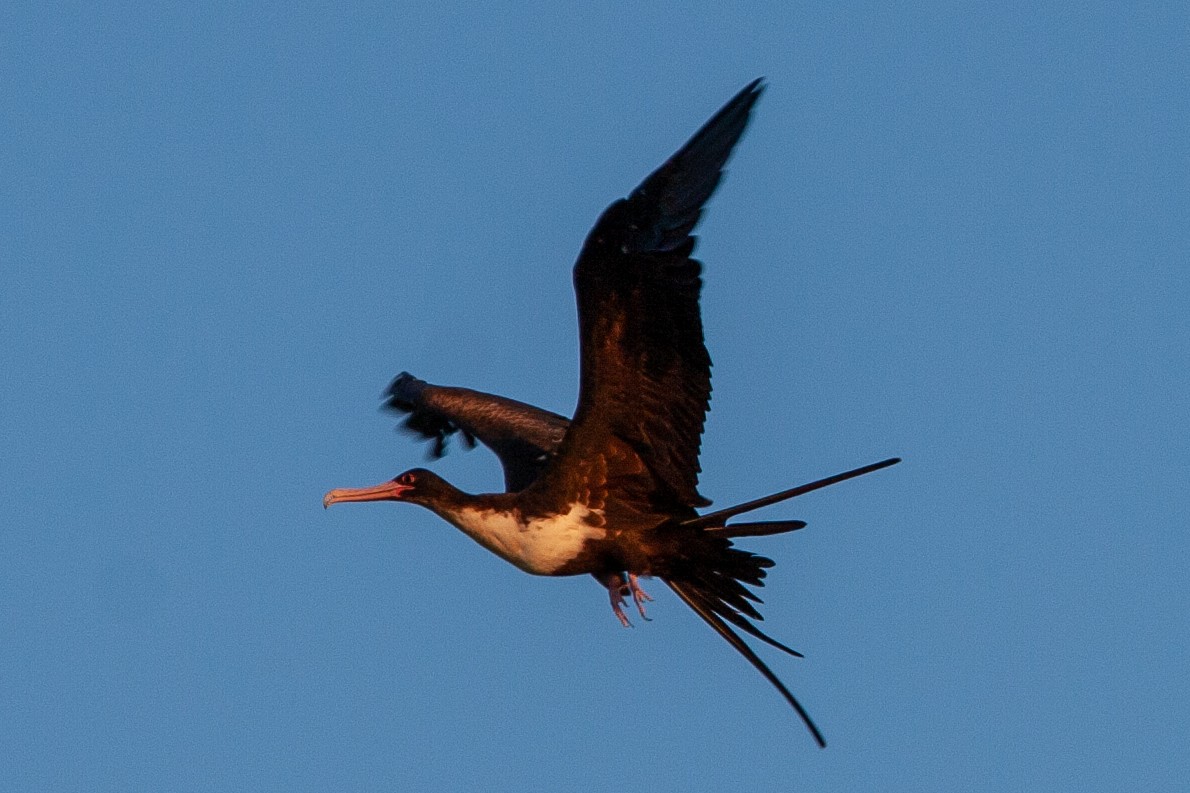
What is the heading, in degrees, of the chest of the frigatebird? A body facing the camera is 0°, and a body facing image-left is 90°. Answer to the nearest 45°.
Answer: approximately 90°
